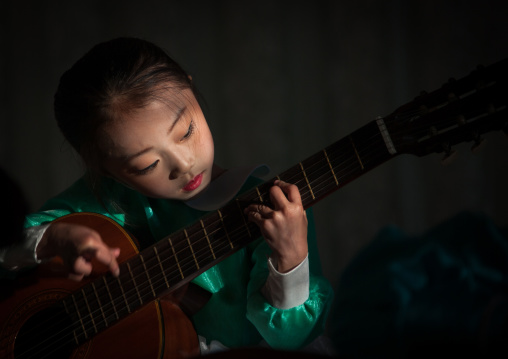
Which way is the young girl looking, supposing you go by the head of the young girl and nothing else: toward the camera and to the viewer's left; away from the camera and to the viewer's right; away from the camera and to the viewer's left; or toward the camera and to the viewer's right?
toward the camera and to the viewer's right

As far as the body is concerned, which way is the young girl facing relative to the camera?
toward the camera
